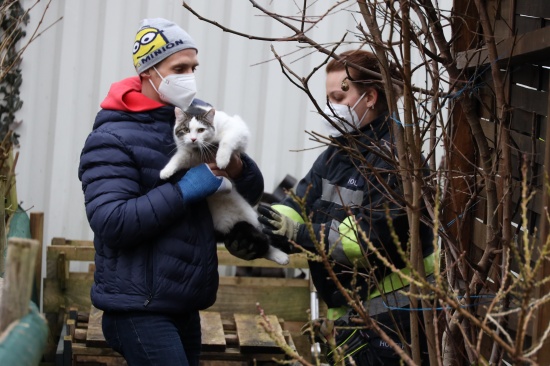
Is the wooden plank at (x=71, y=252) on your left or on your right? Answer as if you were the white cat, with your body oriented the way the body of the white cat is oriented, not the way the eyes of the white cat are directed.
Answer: on your right

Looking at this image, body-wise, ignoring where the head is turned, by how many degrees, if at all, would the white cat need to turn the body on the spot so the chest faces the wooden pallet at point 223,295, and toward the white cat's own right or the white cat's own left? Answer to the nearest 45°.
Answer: approximately 135° to the white cat's own right

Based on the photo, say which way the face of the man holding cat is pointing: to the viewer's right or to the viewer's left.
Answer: to the viewer's right

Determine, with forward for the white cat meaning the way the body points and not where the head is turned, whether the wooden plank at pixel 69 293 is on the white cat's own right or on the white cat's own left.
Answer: on the white cat's own right

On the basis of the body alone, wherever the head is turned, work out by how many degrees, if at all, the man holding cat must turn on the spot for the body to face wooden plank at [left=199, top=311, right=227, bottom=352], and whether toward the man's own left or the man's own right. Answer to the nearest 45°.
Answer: approximately 90° to the man's own left

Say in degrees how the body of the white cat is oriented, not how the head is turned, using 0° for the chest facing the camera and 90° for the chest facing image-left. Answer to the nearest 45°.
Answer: approximately 45°
